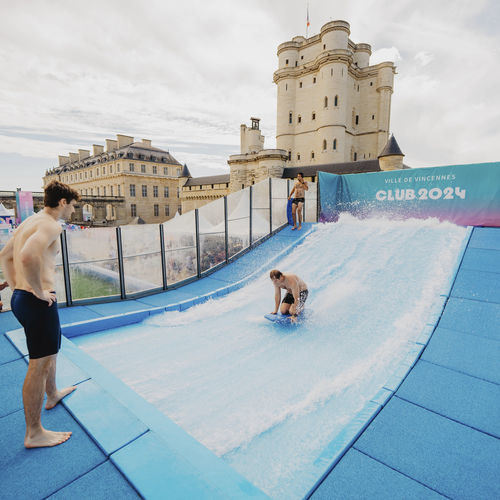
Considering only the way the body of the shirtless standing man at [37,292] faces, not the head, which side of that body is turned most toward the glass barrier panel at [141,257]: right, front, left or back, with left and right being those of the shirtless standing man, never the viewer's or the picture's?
left

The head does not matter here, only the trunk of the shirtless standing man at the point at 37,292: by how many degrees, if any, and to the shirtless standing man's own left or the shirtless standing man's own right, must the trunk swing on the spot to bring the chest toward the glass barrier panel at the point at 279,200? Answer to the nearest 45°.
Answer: approximately 45° to the shirtless standing man's own left

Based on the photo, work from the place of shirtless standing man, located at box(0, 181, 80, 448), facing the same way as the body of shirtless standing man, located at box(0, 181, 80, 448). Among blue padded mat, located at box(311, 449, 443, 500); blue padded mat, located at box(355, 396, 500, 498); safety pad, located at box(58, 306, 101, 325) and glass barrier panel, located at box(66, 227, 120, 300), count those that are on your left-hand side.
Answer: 2

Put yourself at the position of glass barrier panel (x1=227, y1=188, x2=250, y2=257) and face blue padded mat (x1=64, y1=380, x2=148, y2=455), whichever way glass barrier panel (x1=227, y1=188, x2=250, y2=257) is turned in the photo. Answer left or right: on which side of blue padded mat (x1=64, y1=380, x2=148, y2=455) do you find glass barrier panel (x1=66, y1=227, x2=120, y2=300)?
right

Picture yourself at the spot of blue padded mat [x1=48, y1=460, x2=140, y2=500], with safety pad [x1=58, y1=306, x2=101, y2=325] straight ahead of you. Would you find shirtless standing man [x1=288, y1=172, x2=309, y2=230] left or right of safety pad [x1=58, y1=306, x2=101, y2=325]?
right

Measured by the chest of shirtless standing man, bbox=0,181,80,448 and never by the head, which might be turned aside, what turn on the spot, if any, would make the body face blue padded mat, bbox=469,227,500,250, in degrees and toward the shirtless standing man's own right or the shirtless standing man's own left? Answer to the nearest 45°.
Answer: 0° — they already face it

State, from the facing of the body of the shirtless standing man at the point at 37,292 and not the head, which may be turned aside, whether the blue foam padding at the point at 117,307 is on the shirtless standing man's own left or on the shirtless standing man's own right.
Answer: on the shirtless standing man's own left

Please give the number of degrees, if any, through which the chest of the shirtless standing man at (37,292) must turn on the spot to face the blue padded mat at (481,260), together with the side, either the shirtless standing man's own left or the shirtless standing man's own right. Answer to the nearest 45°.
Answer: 0° — they already face it

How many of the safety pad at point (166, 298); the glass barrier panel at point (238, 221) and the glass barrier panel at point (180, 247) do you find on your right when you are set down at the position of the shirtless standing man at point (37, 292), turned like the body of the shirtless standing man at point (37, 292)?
0

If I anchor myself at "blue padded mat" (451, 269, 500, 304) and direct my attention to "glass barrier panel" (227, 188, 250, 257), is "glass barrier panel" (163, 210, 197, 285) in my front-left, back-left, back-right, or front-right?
front-left

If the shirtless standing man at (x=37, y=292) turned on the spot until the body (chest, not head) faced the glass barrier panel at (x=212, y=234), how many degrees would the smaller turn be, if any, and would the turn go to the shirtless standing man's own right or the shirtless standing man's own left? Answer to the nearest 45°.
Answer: approximately 45° to the shirtless standing man's own left

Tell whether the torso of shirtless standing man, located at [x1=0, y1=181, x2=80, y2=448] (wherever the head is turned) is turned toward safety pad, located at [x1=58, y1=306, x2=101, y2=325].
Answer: no

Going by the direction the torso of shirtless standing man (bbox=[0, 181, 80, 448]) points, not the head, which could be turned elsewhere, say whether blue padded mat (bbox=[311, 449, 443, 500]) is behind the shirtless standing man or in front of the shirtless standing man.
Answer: in front

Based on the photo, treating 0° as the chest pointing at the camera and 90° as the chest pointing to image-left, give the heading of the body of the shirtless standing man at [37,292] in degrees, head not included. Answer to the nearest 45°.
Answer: approximately 270°

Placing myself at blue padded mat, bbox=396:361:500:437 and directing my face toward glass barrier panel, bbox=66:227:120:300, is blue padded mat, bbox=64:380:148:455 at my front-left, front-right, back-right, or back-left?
front-left

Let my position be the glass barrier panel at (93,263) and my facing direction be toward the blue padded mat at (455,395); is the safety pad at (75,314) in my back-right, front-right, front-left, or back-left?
front-right

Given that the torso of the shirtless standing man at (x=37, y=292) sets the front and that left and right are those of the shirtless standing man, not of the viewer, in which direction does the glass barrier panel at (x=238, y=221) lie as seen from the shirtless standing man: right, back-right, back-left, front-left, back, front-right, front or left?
front-left

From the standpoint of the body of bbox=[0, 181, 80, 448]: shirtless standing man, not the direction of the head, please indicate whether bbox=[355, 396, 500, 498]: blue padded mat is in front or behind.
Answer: in front

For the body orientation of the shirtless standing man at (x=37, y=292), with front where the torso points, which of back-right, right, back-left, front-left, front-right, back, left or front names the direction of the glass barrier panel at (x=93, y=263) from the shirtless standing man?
left

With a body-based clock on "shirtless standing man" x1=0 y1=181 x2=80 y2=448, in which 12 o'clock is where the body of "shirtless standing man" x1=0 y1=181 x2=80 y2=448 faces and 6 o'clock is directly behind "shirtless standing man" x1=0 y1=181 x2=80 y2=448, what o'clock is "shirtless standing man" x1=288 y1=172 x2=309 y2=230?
"shirtless standing man" x1=288 y1=172 x2=309 y2=230 is roughly at 11 o'clock from "shirtless standing man" x1=0 y1=181 x2=80 y2=448.

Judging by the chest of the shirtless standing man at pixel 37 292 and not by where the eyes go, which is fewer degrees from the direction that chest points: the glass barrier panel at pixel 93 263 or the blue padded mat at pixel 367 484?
the blue padded mat
